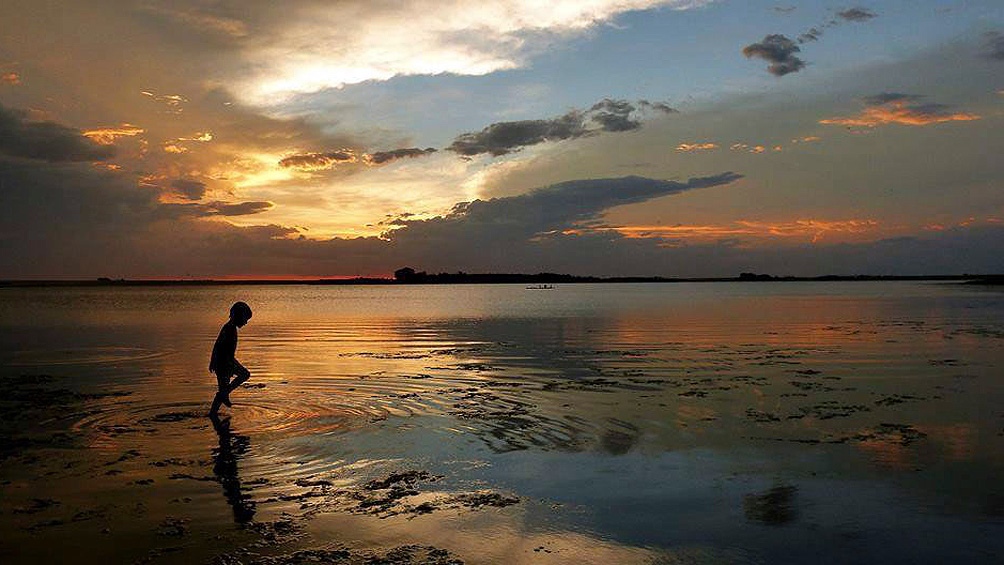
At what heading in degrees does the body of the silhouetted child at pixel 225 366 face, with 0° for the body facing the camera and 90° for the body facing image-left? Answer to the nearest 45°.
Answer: approximately 270°

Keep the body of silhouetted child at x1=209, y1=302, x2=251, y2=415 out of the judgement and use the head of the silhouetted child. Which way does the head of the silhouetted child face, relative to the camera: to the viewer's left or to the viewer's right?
to the viewer's right
